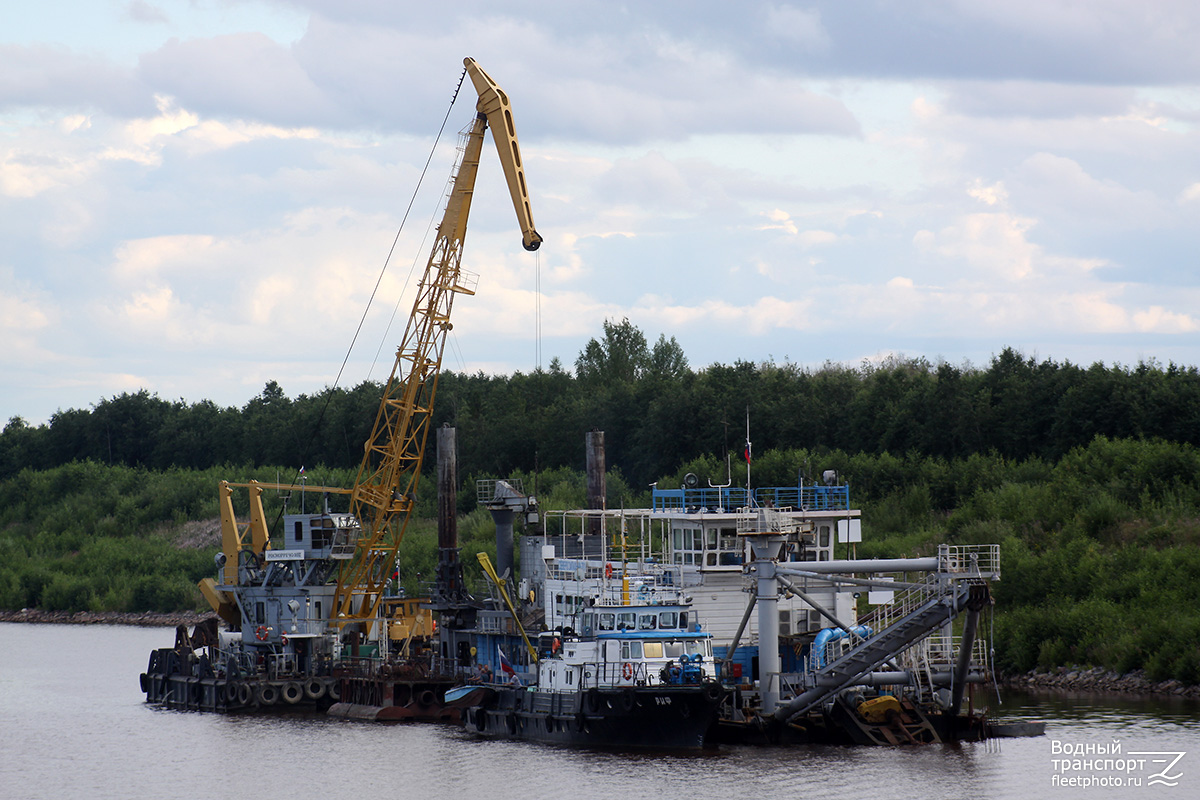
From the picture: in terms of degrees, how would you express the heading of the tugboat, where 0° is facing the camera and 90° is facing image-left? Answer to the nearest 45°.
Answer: approximately 315°
